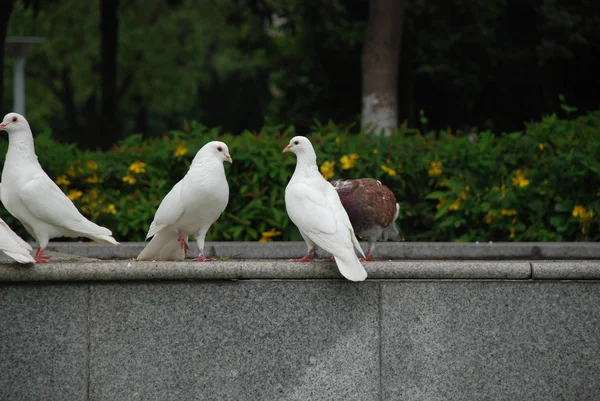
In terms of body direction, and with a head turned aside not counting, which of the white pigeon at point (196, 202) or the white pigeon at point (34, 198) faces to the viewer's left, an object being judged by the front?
the white pigeon at point (34, 198)

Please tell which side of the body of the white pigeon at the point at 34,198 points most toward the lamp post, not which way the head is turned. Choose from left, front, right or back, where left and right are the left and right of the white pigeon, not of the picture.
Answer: right

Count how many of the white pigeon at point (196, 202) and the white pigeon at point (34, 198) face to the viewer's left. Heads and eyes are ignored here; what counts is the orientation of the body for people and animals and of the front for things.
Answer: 1

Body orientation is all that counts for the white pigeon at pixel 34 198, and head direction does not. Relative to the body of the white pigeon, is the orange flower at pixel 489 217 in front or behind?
behind

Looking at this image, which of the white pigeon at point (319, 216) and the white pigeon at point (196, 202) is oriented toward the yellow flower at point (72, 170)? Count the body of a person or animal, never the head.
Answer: the white pigeon at point (319, 216)

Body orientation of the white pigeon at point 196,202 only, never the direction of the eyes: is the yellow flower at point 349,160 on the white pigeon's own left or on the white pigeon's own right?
on the white pigeon's own left

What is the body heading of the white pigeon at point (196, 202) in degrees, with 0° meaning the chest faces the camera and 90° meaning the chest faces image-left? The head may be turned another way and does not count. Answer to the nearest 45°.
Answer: approximately 315°

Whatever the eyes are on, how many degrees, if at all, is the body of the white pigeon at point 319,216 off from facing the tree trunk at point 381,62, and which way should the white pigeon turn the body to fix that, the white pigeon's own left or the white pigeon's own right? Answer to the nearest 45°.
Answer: approximately 45° to the white pigeon's own right

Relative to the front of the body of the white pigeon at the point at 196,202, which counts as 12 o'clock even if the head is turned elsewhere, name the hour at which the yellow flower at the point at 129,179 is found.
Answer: The yellow flower is roughly at 7 o'clock from the white pigeon.

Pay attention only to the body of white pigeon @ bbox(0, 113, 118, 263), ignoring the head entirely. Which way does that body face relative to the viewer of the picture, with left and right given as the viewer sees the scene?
facing to the left of the viewer

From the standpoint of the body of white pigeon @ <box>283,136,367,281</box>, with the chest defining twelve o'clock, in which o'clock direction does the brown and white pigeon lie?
The brown and white pigeon is roughly at 4 o'clock from the white pigeon.

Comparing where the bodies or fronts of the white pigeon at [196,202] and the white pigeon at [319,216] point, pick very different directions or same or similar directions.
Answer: very different directions

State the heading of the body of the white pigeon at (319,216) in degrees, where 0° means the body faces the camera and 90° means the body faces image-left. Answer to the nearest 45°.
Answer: approximately 135°
